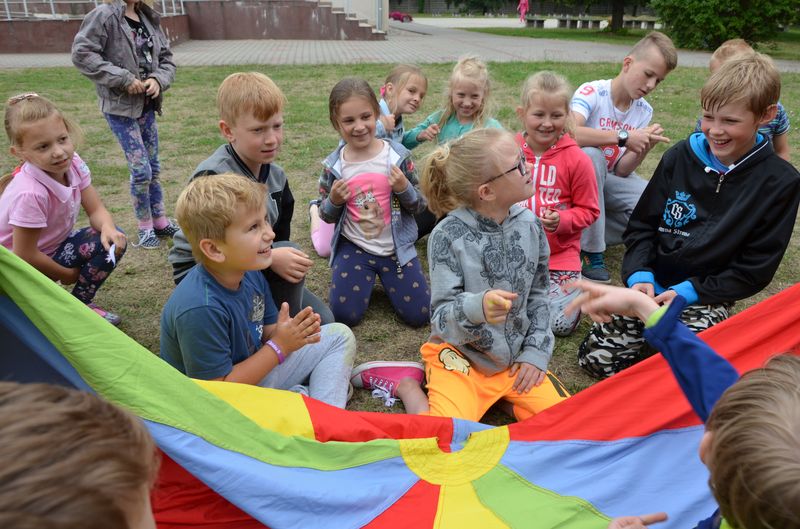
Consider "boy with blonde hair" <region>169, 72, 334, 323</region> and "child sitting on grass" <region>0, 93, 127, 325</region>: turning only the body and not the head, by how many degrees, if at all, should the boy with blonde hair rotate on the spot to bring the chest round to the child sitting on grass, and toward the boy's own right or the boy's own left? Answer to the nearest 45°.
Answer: approximately 135° to the boy's own right

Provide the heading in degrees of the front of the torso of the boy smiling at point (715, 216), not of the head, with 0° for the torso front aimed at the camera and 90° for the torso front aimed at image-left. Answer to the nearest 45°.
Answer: approximately 45°

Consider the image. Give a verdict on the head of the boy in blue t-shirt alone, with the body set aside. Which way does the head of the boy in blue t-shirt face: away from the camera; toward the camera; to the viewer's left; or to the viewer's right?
to the viewer's right

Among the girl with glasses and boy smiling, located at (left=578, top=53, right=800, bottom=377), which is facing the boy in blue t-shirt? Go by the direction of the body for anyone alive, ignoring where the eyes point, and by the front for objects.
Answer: the boy smiling

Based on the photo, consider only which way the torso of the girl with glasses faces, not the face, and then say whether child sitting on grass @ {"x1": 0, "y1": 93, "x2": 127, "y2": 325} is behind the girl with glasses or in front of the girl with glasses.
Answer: behind

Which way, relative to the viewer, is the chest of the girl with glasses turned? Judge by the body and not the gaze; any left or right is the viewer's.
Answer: facing the viewer and to the right of the viewer

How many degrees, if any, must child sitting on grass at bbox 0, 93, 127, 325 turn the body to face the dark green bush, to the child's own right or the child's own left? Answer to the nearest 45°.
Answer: approximately 90° to the child's own left

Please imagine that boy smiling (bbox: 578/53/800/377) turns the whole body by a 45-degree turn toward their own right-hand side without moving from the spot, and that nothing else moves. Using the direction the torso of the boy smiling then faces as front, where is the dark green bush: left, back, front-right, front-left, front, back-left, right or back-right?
right

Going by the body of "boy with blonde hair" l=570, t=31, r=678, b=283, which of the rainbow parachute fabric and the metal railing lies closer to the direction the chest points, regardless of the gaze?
the rainbow parachute fabric

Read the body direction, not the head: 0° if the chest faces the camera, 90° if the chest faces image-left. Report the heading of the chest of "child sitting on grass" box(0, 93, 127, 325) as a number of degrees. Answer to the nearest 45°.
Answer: approximately 315°

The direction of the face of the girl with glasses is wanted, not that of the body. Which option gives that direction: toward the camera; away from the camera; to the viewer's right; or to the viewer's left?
to the viewer's right
